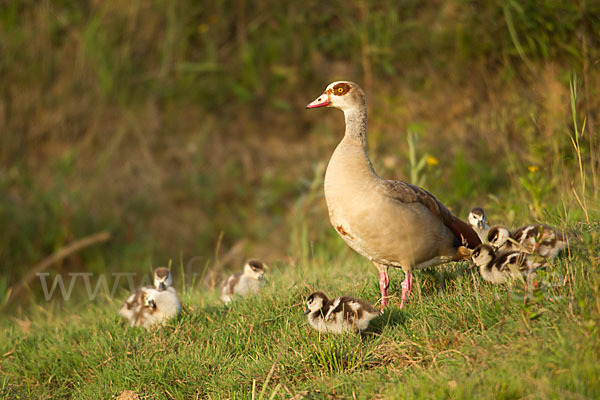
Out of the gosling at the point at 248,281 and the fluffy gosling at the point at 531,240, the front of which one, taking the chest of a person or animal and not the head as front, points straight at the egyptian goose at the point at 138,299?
the fluffy gosling

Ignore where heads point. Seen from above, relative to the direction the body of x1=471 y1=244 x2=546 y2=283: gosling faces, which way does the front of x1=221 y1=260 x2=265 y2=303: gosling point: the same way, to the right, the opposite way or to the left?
the opposite way

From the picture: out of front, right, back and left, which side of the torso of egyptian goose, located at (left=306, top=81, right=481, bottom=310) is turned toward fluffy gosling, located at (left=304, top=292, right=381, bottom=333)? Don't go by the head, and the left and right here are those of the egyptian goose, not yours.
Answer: front

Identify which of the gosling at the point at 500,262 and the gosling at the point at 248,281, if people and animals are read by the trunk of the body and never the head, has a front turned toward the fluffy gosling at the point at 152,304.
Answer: the gosling at the point at 500,262

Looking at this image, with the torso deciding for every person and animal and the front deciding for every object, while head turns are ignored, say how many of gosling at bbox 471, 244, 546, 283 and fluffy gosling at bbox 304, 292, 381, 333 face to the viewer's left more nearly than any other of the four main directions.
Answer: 2

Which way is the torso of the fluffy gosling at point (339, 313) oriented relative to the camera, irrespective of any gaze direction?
to the viewer's left

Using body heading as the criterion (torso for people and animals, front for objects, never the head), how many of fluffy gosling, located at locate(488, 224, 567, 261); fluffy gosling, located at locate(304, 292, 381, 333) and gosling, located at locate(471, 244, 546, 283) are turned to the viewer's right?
0

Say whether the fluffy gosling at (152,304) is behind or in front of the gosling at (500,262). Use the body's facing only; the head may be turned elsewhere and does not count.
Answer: in front

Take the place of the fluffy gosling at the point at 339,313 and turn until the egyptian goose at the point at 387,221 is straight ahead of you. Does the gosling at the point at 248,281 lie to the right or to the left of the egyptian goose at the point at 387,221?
left

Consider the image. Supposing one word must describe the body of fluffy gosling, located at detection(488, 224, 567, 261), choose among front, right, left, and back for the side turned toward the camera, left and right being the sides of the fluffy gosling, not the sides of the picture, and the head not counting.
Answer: left

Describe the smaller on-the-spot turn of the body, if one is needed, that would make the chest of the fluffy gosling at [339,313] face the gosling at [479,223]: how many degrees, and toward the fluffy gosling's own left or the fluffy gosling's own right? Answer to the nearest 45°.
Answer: approximately 135° to the fluffy gosling's own right

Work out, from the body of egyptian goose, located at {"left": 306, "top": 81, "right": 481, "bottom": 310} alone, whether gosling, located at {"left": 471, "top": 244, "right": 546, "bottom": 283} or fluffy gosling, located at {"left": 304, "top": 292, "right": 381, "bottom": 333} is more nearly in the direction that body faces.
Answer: the fluffy gosling

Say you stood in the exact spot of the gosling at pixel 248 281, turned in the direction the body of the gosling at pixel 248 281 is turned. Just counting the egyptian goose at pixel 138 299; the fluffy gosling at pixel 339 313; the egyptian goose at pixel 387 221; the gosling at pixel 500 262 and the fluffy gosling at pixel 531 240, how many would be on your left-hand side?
0

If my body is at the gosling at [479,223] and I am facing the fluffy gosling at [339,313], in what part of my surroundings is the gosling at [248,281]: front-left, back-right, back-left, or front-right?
front-right

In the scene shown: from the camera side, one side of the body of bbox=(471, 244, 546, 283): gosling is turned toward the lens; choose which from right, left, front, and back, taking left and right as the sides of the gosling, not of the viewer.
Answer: left

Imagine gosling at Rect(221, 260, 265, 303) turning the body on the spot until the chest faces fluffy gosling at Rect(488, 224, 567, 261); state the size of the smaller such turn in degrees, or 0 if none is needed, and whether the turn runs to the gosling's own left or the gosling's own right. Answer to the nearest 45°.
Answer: approximately 45° to the gosling's own left

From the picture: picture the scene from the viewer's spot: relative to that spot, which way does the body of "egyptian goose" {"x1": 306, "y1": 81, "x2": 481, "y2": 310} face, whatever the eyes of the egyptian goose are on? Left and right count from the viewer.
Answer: facing the viewer and to the left of the viewer

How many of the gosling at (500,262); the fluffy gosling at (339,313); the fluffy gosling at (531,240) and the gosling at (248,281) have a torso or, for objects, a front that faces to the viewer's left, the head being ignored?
3

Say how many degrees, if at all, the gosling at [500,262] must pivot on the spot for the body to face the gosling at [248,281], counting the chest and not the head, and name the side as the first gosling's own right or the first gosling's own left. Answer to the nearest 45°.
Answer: approximately 45° to the first gosling's own right
